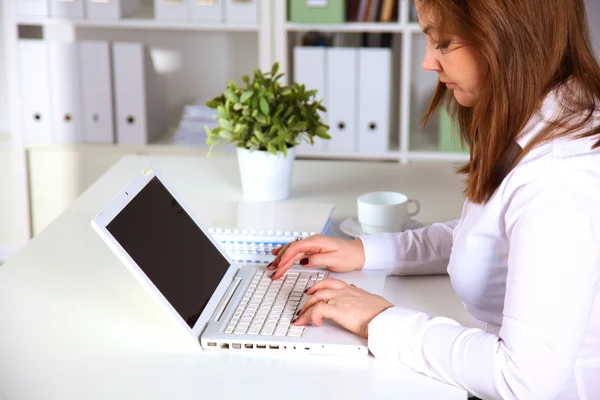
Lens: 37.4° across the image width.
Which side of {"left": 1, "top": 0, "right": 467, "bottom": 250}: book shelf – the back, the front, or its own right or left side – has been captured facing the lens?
front

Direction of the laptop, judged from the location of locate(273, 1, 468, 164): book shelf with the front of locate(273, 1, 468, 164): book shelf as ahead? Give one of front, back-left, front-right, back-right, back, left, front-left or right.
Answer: front

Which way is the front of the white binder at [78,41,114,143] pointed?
toward the camera

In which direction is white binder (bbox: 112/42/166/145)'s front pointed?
toward the camera

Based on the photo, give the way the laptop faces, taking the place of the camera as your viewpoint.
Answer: facing to the right of the viewer

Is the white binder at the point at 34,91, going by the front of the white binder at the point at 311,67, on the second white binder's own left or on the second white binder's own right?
on the second white binder's own right

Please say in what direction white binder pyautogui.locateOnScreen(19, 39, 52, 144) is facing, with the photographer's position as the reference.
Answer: facing the viewer

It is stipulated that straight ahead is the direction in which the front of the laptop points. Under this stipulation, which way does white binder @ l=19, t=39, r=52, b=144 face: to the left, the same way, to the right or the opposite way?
to the right

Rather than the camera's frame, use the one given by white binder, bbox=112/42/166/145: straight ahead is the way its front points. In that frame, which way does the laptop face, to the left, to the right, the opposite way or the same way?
to the left

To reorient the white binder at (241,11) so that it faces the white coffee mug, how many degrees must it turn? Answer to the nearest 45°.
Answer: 0° — it already faces it

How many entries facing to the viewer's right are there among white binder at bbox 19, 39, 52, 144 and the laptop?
1

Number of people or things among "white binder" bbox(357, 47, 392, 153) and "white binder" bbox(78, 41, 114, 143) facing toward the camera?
2

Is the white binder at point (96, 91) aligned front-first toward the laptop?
yes

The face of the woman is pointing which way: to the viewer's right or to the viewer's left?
to the viewer's left

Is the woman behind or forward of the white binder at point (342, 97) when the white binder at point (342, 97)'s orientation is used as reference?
forward

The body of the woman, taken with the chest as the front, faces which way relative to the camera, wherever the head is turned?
to the viewer's left

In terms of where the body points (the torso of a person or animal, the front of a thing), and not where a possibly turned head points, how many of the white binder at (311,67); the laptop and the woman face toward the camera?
1
